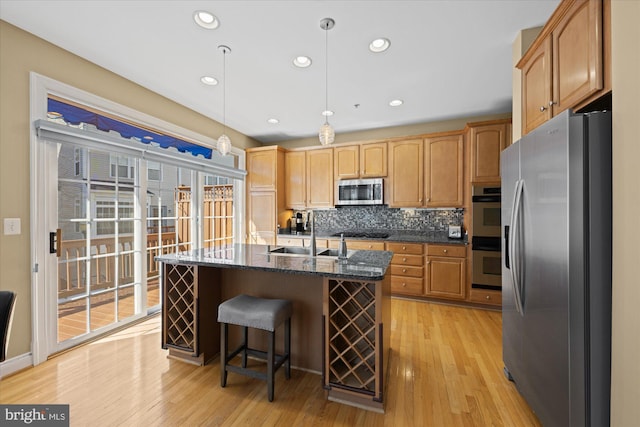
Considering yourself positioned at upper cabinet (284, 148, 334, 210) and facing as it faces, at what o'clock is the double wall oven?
The double wall oven is roughly at 10 o'clock from the upper cabinet.

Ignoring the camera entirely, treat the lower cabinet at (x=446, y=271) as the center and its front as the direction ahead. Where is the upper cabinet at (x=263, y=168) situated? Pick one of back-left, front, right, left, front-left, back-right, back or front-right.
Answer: right

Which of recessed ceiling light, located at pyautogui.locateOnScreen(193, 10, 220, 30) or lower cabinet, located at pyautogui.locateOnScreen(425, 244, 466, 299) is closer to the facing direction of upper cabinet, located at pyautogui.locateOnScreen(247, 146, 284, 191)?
the recessed ceiling light

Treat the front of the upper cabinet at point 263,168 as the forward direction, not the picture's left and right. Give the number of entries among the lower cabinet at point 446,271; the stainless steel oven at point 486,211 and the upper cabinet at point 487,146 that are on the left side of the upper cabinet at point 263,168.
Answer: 3

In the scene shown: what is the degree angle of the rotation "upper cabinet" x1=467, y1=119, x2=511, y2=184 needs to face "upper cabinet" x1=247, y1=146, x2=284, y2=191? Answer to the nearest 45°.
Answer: approximately 90° to its right

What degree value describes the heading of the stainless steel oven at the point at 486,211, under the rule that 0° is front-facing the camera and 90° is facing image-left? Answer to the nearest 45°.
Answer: approximately 0°

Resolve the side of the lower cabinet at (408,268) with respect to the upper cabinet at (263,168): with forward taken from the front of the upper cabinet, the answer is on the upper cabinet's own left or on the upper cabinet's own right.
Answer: on the upper cabinet's own left

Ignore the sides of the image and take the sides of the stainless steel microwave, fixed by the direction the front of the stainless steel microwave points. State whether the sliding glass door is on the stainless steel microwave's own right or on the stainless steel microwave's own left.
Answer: on the stainless steel microwave's own right

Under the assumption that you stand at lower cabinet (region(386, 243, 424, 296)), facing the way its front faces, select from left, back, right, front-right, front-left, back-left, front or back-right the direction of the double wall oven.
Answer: left

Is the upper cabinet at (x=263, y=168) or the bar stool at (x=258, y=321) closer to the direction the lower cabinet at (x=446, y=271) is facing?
the bar stool

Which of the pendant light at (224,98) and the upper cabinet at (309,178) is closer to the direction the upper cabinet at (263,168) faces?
the pendant light

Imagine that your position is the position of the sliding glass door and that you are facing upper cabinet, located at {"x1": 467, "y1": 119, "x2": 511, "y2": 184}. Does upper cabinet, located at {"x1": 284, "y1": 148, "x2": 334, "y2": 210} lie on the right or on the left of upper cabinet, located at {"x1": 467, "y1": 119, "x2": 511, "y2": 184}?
left
